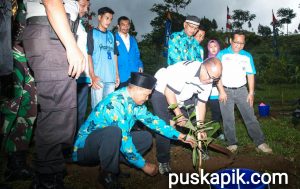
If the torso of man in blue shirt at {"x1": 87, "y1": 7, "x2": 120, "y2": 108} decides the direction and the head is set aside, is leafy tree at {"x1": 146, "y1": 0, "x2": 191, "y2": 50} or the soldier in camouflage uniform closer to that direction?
the soldier in camouflage uniform

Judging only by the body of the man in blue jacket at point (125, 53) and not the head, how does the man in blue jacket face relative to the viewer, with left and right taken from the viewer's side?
facing the viewer

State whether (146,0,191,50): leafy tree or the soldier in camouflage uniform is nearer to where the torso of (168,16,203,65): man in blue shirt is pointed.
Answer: the soldier in camouflage uniform

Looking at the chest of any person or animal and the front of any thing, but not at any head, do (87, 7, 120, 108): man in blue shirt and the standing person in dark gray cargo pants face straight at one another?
no

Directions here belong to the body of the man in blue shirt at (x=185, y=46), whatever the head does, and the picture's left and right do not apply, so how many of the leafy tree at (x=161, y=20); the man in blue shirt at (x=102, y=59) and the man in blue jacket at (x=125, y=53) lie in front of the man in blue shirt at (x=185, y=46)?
0

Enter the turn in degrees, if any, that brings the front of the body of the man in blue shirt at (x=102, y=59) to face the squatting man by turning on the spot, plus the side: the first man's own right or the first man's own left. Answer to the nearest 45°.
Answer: approximately 45° to the first man's own right

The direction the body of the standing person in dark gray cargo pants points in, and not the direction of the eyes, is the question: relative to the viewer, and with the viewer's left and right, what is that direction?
facing to the right of the viewer

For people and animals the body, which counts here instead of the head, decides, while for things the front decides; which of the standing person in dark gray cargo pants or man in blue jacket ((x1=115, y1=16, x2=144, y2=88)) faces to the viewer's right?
the standing person in dark gray cargo pants

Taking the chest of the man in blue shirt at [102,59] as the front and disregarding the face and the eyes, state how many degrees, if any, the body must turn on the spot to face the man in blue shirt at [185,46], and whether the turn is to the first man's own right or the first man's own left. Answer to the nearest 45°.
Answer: approximately 45° to the first man's own left

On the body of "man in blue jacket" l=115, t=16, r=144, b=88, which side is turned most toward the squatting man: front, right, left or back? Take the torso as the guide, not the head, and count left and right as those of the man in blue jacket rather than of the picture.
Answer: front

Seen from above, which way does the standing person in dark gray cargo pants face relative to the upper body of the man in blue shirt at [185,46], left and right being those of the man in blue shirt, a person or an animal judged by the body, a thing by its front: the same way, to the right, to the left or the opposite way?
to the left

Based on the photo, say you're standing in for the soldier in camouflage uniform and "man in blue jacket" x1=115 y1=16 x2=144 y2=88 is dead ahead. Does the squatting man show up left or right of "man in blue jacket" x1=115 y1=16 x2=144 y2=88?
right

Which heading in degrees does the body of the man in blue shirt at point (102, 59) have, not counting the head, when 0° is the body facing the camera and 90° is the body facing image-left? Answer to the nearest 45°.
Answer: approximately 315°

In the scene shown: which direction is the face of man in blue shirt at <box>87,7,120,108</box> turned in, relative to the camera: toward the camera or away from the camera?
toward the camera

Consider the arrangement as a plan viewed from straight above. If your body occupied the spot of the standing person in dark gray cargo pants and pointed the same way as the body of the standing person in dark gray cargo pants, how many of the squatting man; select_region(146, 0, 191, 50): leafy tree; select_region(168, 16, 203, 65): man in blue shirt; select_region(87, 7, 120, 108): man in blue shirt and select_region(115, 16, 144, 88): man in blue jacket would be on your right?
0

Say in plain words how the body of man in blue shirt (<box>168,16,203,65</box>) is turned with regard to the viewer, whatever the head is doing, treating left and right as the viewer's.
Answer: facing the viewer and to the right of the viewer
